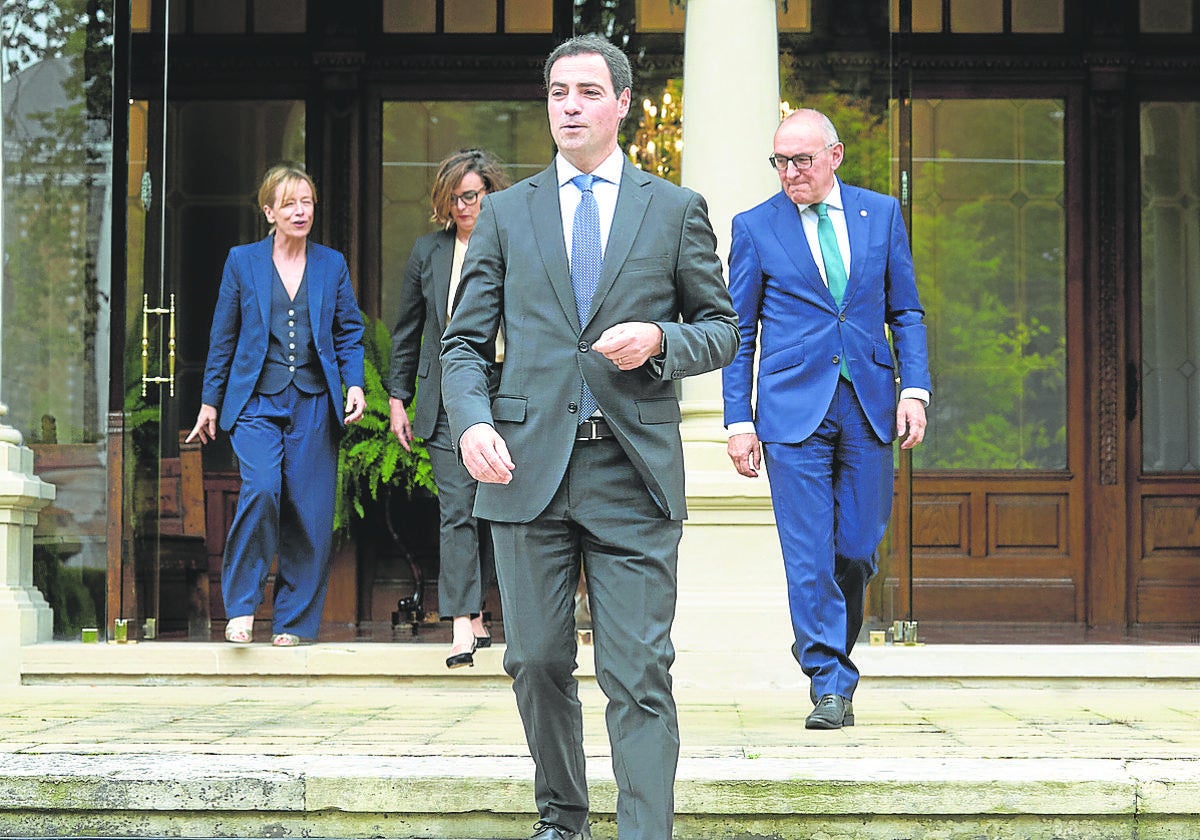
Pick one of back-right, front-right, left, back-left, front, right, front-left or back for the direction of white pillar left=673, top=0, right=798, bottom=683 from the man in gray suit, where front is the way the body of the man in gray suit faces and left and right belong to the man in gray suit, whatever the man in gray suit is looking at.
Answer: back

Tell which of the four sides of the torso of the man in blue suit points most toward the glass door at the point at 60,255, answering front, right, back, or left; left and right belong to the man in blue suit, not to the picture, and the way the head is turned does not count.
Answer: right

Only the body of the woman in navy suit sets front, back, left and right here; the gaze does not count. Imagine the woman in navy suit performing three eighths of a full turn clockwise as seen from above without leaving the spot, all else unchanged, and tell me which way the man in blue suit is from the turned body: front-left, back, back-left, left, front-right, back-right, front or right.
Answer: back

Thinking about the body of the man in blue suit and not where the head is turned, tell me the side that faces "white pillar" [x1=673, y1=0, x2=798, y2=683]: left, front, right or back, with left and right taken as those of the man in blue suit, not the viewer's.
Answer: back

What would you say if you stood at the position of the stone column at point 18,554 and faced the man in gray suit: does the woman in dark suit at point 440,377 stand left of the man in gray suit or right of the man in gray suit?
left

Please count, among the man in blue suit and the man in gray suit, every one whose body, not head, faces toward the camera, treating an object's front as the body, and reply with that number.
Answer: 2

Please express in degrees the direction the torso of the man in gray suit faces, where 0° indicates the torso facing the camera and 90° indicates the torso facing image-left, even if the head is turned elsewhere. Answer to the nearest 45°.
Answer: approximately 0°

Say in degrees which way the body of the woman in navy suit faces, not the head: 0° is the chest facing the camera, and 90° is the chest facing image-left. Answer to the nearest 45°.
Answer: approximately 0°
